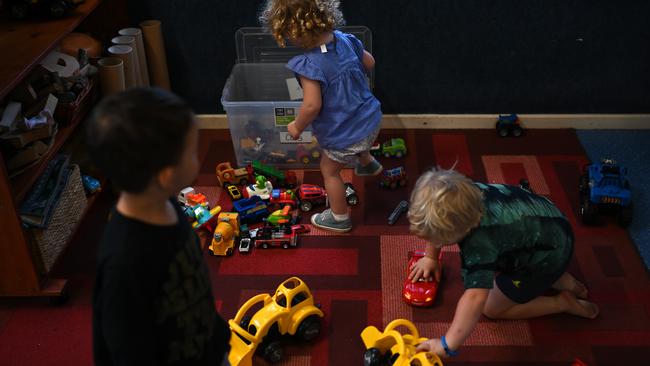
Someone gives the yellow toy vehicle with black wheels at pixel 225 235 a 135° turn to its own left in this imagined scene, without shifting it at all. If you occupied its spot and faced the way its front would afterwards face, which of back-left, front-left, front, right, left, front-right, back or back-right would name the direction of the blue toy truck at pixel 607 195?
front

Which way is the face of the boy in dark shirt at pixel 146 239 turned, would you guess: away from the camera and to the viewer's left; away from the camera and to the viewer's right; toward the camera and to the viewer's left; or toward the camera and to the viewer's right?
away from the camera and to the viewer's right

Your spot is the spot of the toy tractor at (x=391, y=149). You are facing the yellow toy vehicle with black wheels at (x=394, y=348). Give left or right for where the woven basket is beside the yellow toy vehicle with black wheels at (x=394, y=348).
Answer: right

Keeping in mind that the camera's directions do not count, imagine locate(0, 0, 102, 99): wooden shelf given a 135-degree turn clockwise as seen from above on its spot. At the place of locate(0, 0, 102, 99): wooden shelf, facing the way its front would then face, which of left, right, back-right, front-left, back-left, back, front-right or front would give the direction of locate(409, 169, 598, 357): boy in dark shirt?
back-left

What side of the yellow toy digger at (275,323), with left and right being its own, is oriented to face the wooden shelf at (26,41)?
right

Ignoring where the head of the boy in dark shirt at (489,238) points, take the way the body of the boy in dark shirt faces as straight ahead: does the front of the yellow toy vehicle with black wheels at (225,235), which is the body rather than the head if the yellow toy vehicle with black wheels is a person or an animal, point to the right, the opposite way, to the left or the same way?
to the left

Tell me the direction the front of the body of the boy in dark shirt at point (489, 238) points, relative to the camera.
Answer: to the viewer's left

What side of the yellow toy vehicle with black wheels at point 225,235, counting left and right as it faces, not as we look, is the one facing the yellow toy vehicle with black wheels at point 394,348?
left

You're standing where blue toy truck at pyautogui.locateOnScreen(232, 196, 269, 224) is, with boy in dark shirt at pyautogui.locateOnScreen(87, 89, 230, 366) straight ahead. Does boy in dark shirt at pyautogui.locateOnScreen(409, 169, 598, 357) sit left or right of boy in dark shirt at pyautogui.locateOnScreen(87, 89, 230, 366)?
left

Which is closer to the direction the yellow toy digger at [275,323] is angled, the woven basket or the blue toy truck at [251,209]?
the woven basket

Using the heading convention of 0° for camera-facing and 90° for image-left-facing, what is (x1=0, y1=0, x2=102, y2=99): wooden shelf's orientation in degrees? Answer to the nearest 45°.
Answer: approximately 315°

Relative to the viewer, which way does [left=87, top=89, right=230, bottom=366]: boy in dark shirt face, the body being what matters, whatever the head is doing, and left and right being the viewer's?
facing to the right of the viewer
